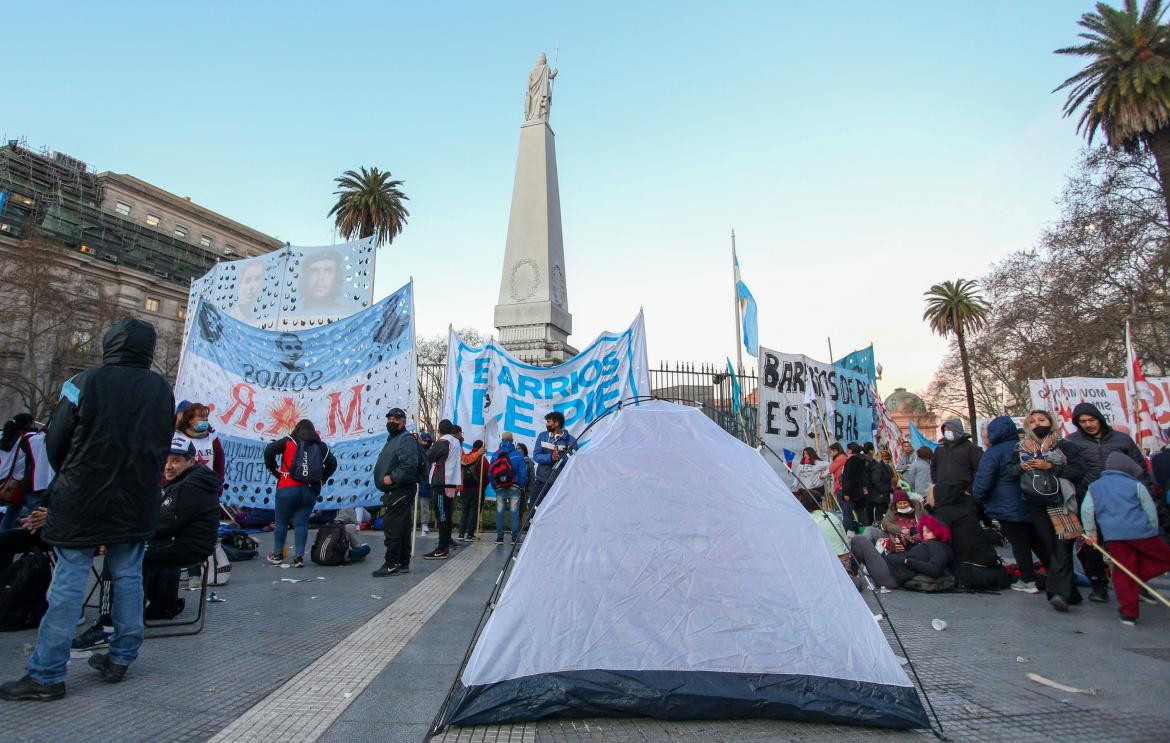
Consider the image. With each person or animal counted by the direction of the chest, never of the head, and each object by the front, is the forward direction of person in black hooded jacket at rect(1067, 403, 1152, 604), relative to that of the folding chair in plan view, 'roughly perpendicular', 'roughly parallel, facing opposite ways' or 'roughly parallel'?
roughly parallel

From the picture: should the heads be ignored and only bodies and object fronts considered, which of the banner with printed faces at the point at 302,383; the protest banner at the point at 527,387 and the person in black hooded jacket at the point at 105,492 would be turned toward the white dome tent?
the protest banner

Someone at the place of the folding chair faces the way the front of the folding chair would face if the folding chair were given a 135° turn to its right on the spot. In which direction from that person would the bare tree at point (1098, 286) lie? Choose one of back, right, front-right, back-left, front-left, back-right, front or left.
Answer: front-right

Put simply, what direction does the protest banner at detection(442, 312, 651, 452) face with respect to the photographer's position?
facing the viewer

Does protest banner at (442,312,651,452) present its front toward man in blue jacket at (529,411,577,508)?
yes

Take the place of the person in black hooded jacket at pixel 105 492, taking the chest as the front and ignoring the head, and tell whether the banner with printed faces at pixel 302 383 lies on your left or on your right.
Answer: on your right

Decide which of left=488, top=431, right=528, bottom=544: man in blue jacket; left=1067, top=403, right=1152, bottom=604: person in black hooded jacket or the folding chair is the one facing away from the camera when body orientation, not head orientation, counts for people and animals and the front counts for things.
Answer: the man in blue jacket

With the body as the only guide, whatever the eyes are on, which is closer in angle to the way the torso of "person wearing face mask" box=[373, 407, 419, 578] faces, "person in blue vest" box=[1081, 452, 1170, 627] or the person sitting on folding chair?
the person sitting on folding chair

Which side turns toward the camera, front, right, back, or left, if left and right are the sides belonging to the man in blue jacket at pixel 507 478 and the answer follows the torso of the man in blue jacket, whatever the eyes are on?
back

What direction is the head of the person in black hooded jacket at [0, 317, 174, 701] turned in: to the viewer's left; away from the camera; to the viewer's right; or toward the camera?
away from the camera
